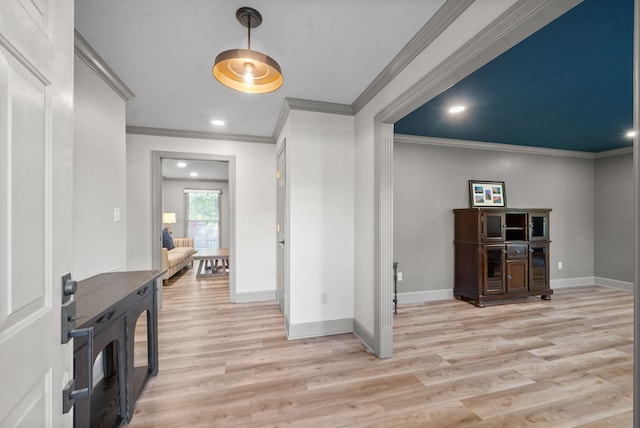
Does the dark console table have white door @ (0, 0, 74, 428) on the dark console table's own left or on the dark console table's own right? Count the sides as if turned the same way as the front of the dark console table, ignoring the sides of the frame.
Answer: on the dark console table's own right

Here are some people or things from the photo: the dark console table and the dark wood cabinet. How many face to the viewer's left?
0

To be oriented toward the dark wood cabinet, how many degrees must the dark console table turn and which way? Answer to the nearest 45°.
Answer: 0° — it already faces it

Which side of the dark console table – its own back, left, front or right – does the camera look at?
right

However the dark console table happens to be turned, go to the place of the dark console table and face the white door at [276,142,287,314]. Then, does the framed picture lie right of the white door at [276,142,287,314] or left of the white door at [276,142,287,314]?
right

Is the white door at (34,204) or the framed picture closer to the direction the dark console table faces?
the framed picture

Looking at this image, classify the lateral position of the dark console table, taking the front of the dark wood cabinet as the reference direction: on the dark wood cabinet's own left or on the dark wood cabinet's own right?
on the dark wood cabinet's own right

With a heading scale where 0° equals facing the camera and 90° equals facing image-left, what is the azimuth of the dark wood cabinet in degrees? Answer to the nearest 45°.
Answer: approximately 315°

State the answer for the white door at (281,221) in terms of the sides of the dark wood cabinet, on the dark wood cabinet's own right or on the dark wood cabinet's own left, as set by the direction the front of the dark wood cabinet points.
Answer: on the dark wood cabinet's own right

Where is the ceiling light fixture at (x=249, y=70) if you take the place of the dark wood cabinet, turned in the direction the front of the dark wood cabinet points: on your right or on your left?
on your right
